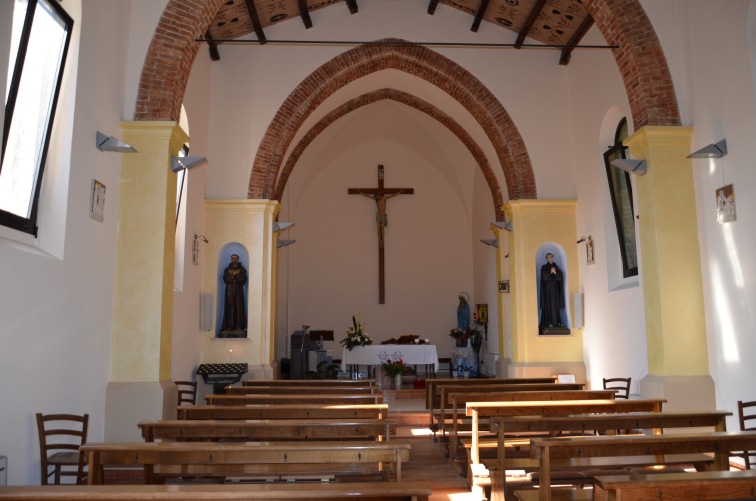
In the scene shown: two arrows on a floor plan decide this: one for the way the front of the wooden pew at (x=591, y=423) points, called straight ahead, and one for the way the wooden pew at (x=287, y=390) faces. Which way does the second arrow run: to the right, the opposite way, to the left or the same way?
the same way

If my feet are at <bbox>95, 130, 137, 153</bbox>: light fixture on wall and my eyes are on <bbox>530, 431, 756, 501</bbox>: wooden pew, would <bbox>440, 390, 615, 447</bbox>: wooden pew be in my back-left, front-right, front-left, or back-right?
front-left

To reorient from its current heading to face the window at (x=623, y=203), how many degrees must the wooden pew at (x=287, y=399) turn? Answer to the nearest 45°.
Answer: approximately 45° to its right

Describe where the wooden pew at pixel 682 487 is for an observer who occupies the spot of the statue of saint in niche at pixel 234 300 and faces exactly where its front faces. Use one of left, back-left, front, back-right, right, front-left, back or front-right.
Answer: front

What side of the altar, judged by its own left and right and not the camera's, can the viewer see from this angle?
front

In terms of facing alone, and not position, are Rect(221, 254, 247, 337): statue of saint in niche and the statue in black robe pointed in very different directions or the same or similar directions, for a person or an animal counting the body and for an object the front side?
same or similar directions

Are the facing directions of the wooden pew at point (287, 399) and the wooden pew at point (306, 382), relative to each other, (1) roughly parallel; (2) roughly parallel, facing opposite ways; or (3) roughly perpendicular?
roughly parallel

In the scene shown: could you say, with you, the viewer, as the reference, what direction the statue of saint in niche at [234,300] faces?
facing the viewer

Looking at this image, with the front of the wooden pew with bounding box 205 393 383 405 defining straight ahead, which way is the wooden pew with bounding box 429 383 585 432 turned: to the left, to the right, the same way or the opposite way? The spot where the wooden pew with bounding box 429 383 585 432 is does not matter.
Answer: the same way

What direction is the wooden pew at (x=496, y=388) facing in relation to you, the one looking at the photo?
facing away from the viewer

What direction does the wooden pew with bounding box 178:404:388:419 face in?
away from the camera

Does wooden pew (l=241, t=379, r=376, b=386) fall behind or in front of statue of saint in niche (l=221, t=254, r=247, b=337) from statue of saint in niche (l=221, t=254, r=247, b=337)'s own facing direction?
in front

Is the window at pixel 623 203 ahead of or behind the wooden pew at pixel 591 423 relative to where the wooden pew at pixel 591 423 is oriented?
ahead

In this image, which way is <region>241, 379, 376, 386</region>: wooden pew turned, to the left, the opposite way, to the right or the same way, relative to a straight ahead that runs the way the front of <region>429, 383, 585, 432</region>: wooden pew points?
the same way

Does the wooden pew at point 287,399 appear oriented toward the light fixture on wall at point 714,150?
no

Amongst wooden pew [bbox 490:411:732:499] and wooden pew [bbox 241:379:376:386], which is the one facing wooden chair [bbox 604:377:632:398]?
wooden pew [bbox 490:411:732:499]

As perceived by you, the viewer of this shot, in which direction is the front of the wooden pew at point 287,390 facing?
facing away from the viewer

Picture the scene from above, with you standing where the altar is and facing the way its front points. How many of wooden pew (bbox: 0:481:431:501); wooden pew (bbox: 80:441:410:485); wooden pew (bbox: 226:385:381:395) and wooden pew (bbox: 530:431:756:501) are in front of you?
4

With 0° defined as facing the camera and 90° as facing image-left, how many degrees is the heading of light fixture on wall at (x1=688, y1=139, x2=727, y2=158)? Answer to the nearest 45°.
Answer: approximately 90°

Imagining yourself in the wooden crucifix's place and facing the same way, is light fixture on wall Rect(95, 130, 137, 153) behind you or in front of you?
in front

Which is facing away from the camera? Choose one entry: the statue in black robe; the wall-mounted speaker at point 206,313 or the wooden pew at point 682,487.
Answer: the wooden pew

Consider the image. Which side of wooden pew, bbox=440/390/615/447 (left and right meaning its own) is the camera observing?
back

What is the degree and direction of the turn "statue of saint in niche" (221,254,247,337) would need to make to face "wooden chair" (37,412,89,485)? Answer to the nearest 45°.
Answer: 0° — it already faces it

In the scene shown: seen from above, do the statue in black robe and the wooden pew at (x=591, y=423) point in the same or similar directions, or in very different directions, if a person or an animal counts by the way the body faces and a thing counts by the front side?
very different directions
